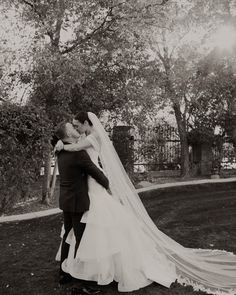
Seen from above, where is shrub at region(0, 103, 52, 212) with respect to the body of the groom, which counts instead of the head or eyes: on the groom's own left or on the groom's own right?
on the groom's own left

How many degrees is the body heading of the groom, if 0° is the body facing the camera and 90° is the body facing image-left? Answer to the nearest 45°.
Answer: approximately 225°

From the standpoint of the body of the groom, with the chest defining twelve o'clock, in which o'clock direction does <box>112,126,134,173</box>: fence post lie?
The fence post is roughly at 11 o'clock from the groom.
